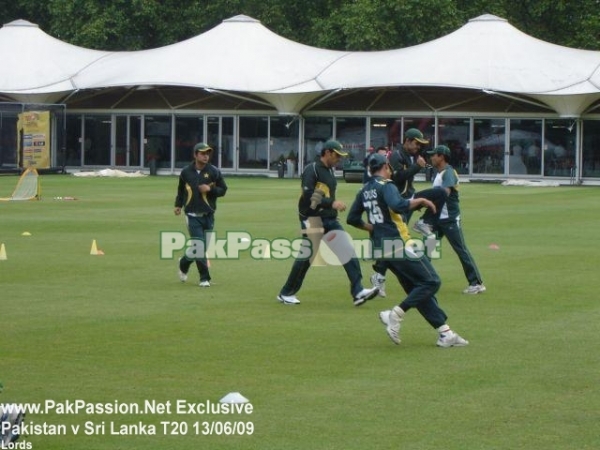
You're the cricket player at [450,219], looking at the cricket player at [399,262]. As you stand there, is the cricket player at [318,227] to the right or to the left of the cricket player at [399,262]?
right

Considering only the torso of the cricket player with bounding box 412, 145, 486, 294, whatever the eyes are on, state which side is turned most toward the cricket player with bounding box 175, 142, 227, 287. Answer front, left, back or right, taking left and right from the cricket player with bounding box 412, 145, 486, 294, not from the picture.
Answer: front

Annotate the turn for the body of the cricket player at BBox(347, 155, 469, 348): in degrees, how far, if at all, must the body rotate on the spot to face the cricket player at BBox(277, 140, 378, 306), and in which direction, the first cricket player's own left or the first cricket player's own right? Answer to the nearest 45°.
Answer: approximately 45° to the first cricket player's own left

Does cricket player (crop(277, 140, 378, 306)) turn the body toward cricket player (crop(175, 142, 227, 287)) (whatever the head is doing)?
no

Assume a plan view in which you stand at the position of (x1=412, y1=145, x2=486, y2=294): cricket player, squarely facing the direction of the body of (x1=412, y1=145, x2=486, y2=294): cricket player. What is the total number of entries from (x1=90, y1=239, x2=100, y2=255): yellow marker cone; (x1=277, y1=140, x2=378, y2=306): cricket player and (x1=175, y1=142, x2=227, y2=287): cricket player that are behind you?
0

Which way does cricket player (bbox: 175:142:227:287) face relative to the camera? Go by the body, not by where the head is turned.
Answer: toward the camera

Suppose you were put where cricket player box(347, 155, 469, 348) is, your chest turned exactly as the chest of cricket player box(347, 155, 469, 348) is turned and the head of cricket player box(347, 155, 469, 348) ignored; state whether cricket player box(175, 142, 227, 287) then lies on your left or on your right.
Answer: on your left

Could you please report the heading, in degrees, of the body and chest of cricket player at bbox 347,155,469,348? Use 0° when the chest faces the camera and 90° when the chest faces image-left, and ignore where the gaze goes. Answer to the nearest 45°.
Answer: approximately 225°

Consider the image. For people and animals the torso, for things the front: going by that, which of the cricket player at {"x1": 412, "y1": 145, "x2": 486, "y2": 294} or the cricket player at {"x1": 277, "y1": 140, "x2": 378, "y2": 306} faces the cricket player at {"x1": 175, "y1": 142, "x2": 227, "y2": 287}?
the cricket player at {"x1": 412, "y1": 145, "x2": 486, "y2": 294}

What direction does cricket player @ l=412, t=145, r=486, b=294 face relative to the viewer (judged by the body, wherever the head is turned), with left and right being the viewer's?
facing to the left of the viewer

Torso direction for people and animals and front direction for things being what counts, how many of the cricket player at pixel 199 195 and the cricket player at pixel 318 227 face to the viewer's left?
0

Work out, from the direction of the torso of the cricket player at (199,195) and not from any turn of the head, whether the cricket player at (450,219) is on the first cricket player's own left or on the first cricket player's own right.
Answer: on the first cricket player's own left

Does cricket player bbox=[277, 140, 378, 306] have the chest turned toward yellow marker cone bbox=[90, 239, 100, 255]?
no

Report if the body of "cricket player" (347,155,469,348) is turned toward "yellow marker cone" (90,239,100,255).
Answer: no

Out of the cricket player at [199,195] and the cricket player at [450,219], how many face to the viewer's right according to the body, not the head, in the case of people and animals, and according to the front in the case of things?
0

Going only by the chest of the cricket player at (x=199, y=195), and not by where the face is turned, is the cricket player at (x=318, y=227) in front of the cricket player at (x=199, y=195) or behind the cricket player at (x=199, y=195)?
in front
